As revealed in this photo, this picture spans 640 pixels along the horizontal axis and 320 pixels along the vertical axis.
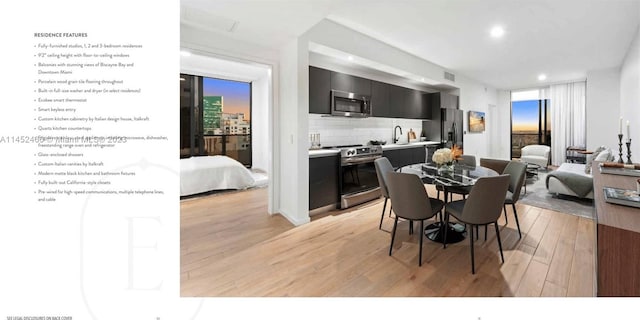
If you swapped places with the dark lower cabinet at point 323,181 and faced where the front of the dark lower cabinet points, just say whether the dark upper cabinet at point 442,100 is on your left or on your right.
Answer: on your left

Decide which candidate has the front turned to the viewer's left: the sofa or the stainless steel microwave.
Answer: the sofa

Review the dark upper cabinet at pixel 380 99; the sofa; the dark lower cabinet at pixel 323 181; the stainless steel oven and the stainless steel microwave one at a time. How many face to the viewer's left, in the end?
1

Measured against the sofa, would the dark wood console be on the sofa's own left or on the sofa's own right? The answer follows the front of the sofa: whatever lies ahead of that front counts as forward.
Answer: on the sofa's own left

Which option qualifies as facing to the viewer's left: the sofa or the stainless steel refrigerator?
the sofa

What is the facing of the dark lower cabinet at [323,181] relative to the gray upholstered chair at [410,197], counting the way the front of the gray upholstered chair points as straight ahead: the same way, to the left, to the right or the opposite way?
to the right

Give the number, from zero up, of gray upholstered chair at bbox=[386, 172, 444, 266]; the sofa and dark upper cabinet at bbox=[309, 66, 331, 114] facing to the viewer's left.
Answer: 1

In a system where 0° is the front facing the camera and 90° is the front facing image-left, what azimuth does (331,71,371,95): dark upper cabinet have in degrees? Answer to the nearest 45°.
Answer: approximately 315°

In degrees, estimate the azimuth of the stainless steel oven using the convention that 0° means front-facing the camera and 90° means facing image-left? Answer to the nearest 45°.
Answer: approximately 315°

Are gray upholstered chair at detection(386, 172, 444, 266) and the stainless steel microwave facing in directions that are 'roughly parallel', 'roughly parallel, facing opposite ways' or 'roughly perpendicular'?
roughly perpendicular

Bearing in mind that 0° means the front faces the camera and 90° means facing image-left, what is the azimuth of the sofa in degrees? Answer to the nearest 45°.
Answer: approximately 90°
